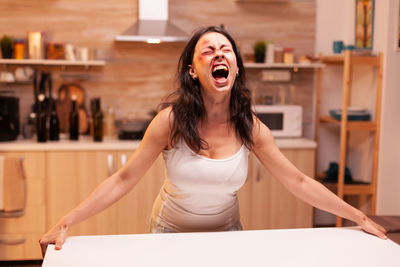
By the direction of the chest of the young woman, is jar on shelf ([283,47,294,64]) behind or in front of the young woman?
behind

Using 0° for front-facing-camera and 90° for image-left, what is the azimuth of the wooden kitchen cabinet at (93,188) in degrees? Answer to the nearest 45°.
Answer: approximately 0°

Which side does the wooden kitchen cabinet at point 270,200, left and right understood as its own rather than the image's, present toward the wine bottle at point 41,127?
right

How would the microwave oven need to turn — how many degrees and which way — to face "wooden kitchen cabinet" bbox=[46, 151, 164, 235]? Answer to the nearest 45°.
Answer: approximately 45° to its right

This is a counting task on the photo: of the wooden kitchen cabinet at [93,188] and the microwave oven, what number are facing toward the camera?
2

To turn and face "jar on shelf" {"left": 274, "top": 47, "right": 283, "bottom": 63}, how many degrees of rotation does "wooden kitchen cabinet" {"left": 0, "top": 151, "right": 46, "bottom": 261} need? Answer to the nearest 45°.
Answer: approximately 90° to its left

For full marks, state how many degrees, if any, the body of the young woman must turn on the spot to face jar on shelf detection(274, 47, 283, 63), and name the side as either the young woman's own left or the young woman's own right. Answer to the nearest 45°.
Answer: approximately 180°

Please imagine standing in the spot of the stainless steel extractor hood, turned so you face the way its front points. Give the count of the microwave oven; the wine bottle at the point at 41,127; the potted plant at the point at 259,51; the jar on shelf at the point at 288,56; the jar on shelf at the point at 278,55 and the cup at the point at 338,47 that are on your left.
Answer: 5
